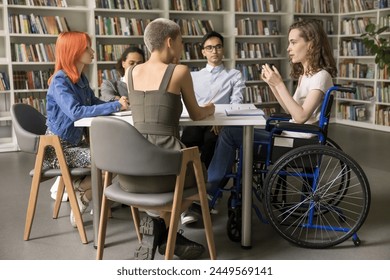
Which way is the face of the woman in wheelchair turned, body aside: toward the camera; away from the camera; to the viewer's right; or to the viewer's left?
to the viewer's left

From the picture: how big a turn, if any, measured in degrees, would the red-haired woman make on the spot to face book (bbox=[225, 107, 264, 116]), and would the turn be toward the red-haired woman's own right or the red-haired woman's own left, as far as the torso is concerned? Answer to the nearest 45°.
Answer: approximately 45° to the red-haired woman's own right

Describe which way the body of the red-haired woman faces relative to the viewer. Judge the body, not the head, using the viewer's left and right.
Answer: facing to the right of the viewer

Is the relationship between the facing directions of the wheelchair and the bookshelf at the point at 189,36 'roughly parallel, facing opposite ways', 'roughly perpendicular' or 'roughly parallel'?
roughly perpendicular

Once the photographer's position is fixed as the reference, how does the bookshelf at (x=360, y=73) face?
facing the viewer and to the left of the viewer

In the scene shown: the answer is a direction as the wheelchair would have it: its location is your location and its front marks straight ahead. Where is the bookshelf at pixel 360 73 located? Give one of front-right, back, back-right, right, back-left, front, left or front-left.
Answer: right

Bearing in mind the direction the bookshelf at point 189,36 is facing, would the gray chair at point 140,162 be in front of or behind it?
in front

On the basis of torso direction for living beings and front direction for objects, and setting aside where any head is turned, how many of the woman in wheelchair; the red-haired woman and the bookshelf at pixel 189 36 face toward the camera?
1

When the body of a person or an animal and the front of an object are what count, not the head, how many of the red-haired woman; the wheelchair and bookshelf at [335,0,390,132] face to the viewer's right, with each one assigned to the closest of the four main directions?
1

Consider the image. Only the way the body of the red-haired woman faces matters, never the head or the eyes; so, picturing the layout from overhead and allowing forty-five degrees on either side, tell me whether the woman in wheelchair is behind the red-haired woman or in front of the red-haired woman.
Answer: in front

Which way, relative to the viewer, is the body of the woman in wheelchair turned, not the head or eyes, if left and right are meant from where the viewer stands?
facing to the left of the viewer

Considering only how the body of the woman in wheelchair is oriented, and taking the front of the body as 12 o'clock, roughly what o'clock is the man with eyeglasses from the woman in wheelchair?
The man with eyeglasses is roughly at 2 o'clock from the woman in wheelchair.

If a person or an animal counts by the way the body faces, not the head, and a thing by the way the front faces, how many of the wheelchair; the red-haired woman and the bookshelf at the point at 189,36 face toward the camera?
1

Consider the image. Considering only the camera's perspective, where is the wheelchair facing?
facing to the left of the viewer

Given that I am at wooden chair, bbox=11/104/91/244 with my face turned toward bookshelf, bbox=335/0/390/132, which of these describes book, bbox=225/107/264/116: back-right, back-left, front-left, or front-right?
front-right

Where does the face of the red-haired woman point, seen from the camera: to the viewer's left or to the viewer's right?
to the viewer's right

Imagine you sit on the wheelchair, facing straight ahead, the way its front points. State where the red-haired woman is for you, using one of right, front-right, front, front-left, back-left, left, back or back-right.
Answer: front

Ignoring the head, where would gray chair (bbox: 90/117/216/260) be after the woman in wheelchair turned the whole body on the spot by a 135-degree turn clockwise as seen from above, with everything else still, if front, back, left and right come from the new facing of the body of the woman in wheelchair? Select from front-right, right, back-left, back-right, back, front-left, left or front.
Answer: back

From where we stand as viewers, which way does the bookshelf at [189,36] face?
facing the viewer

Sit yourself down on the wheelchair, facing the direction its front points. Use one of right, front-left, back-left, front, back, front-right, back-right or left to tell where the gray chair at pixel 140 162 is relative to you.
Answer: front-left

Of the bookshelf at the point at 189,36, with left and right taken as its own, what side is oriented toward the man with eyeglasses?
front
